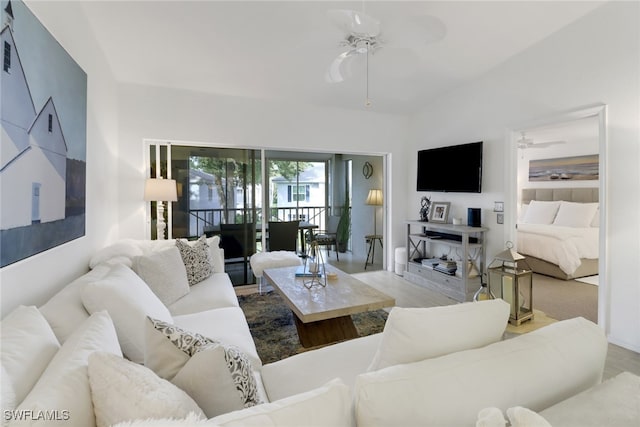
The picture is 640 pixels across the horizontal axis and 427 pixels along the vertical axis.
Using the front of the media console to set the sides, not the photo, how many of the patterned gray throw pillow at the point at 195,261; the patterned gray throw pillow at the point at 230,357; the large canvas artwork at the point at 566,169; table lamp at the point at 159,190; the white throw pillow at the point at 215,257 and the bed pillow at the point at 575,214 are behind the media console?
2

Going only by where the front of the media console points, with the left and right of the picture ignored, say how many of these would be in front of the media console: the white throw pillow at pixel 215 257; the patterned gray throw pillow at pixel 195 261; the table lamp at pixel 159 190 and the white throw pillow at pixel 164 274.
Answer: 4

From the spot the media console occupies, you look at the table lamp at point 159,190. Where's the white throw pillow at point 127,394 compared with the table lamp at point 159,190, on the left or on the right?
left

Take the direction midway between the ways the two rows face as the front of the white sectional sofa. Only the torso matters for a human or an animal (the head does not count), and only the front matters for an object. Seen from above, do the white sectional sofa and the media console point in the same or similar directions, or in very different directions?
very different directions

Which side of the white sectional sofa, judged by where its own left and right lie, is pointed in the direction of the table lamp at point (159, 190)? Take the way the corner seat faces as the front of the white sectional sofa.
left

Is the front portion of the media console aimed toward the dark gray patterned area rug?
yes

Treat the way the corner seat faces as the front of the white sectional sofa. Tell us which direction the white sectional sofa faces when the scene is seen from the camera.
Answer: facing away from the viewer and to the right of the viewer

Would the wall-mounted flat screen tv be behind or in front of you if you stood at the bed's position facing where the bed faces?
in front
